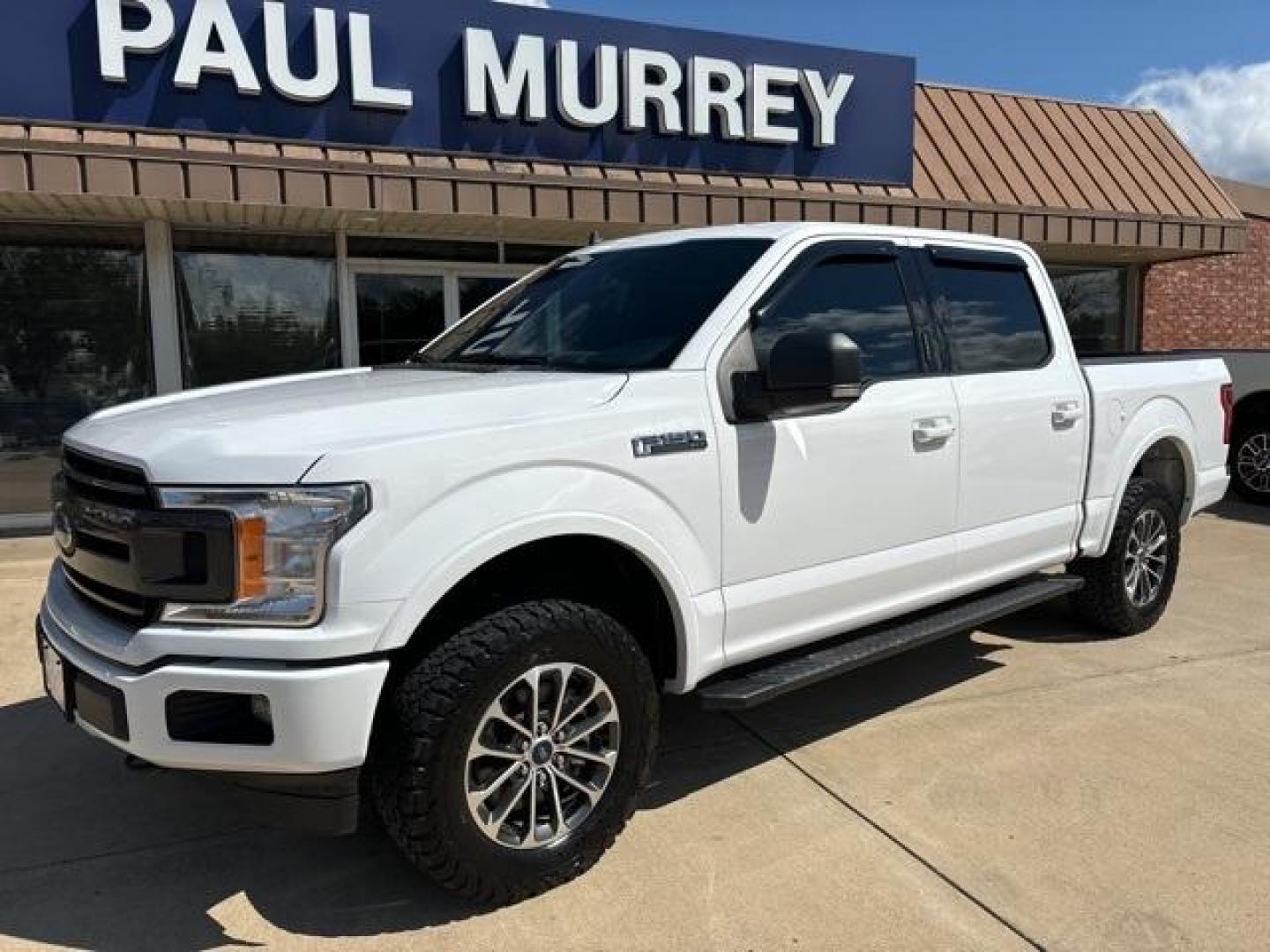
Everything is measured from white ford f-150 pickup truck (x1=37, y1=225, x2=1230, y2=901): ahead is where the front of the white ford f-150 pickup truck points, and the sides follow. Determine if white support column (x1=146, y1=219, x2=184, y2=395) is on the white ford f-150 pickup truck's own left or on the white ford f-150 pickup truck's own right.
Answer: on the white ford f-150 pickup truck's own right

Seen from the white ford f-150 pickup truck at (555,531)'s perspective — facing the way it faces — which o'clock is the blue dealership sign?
The blue dealership sign is roughly at 4 o'clock from the white ford f-150 pickup truck.

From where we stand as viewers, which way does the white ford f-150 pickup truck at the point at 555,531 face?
facing the viewer and to the left of the viewer
